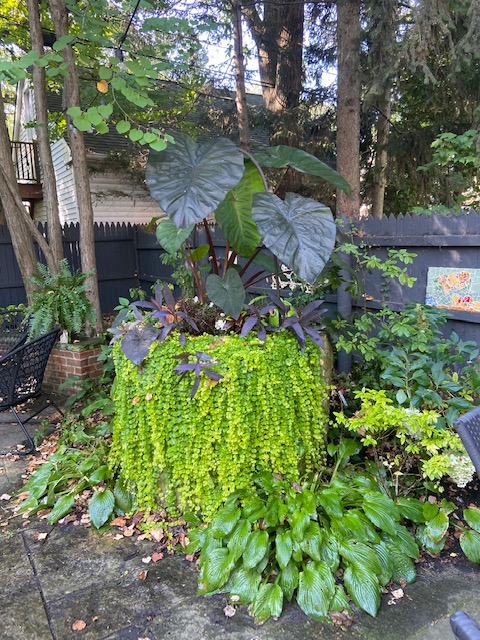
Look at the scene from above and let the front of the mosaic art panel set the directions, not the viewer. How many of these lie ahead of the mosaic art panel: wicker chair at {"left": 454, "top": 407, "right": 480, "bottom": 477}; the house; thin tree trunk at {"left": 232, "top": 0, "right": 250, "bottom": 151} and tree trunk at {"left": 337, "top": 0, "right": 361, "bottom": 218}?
1

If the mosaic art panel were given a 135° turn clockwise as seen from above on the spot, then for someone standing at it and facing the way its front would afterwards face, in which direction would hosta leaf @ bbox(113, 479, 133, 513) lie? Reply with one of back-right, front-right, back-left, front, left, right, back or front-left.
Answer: left

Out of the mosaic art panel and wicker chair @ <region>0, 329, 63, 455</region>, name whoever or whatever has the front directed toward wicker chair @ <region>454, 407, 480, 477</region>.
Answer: the mosaic art panel

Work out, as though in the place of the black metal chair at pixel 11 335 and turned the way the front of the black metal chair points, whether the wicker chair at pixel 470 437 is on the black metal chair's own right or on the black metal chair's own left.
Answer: on the black metal chair's own left

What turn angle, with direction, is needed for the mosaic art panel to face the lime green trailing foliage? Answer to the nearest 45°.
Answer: approximately 45° to its right

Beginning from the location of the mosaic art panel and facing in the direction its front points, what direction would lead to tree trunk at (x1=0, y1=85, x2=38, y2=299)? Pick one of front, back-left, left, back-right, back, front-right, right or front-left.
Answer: right

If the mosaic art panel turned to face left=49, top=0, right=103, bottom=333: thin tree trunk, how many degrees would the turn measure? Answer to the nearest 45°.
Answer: approximately 90° to its right

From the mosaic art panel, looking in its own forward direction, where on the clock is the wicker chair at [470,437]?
The wicker chair is roughly at 12 o'clock from the mosaic art panel.

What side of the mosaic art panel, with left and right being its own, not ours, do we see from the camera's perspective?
front

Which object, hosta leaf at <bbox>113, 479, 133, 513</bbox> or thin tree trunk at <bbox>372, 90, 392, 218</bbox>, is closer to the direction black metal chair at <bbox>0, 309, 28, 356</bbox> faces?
the hosta leaf

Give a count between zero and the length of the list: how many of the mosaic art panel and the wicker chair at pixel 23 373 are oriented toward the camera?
1

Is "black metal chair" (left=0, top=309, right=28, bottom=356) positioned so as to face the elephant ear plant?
no
